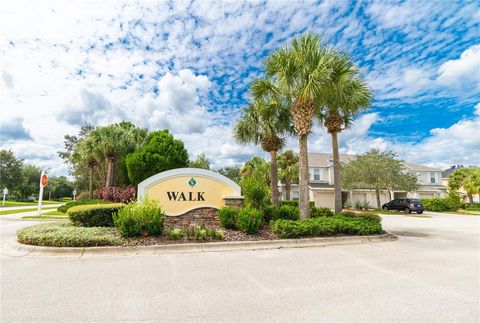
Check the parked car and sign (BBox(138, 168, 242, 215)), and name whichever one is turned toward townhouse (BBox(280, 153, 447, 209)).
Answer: the parked car

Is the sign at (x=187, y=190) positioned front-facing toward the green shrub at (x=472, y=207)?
no

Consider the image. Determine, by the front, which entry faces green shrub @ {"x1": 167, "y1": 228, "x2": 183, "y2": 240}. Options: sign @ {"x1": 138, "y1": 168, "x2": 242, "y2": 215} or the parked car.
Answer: the sign

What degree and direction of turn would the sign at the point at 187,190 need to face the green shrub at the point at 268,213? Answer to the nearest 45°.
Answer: approximately 90° to its left

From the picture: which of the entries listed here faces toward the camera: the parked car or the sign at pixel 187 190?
the sign

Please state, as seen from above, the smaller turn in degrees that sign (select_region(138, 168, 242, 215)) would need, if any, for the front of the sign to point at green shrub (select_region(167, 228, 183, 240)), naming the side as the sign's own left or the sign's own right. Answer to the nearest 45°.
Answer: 0° — it already faces it

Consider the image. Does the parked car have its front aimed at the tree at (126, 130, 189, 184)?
no

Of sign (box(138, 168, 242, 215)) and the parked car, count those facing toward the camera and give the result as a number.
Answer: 1

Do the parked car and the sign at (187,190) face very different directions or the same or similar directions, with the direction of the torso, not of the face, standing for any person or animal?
very different directions

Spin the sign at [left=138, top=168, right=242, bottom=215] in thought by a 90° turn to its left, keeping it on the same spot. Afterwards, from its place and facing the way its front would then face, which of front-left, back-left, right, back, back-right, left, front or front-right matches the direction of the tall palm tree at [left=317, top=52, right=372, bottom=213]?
front

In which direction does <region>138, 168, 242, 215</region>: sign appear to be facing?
toward the camera

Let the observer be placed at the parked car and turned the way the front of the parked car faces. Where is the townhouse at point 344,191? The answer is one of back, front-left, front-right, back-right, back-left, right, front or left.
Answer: front

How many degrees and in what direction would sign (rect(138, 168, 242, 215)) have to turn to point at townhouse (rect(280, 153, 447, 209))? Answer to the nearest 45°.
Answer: approximately 135° to its left

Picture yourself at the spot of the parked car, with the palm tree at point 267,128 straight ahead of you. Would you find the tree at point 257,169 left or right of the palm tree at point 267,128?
right

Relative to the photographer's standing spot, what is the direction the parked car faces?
facing away from the viewer and to the left of the viewer

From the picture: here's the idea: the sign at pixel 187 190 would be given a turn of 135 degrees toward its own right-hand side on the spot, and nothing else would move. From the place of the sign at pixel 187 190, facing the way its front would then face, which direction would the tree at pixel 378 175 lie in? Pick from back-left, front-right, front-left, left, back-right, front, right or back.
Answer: right

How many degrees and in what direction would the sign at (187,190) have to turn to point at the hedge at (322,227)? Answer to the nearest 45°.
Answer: approximately 45° to its left

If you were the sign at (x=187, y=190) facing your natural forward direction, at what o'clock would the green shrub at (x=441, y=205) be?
The green shrub is roughly at 8 o'clock from the sign.
